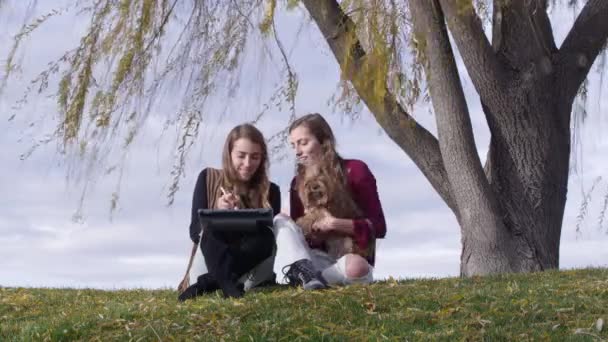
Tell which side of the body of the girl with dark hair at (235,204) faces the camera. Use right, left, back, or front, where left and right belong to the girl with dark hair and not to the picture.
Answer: front

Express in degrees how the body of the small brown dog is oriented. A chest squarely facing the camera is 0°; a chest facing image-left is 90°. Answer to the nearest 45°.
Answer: approximately 45°

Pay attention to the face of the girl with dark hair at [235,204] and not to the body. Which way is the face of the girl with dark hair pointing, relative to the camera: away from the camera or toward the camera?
toward the camera

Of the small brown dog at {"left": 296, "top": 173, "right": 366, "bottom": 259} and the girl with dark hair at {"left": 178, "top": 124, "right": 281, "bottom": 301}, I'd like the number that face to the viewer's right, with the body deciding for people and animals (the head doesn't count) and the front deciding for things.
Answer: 0
